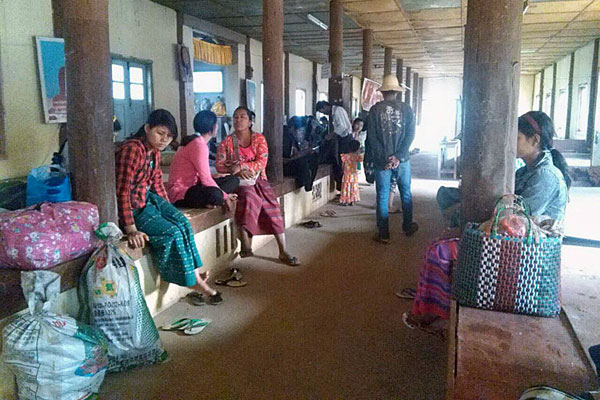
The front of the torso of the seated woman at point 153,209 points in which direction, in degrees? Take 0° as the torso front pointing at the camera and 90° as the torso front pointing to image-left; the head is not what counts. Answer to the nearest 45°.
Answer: approximately 315°

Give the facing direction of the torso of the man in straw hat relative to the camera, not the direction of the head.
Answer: away from the camera

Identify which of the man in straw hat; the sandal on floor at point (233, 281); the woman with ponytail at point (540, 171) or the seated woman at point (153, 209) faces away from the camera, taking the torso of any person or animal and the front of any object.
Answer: the man in straw hat

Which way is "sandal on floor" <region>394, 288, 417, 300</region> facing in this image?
to the viewer's left

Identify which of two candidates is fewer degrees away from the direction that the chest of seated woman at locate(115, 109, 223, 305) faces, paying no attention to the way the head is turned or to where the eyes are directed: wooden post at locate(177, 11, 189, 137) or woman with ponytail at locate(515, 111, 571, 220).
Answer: the woman with ponytail

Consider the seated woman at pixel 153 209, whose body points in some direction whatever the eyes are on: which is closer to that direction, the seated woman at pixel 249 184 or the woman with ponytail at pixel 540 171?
the woman with ponytail

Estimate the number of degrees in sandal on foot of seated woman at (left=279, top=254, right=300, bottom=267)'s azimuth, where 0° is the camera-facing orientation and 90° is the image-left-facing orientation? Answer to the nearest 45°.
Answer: approximately 315°

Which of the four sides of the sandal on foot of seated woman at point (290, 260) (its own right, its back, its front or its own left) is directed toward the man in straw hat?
left

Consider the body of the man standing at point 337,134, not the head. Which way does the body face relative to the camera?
to the viewer's left

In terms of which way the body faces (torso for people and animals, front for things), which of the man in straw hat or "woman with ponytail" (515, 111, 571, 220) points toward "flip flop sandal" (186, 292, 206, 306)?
the woman with ponytail

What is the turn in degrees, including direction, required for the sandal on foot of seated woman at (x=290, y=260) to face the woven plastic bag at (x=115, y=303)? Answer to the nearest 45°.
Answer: approximately 90° to its right

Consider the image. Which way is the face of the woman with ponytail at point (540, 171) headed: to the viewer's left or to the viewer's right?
to the viewer's left
